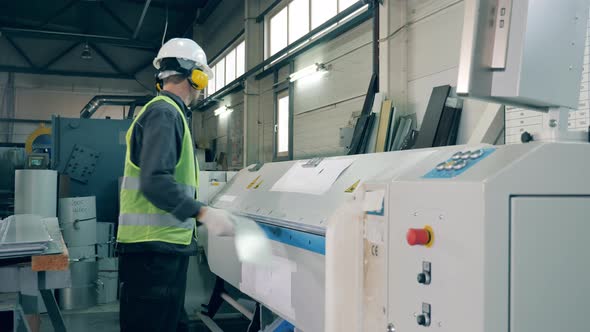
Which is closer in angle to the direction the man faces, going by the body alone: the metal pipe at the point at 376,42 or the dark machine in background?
the metal pipe

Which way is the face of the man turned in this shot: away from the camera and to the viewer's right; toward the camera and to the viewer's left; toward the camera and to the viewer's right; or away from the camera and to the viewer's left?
away from the camera and to the viewer's right

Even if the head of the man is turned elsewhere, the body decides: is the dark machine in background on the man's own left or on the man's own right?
on the man's own left

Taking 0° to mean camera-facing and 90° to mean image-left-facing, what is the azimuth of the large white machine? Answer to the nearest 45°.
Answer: approximately 45°

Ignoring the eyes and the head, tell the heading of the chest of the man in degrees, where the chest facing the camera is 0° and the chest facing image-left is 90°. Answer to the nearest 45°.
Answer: approximately 270°

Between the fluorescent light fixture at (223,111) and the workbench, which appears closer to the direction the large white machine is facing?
the workbench

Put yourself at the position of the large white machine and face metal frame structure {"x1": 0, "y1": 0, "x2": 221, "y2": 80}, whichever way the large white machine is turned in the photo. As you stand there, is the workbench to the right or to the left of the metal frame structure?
left

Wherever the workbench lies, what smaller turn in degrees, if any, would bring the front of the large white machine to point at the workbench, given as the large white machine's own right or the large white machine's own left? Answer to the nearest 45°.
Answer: approximately 45° to the large white machine's own right

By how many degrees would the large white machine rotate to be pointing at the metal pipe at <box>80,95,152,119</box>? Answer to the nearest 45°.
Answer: approximately 90° to its right

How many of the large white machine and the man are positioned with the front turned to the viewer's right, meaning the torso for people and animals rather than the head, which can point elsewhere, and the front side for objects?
1

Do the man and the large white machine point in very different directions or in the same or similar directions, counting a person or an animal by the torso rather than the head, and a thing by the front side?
very different directions

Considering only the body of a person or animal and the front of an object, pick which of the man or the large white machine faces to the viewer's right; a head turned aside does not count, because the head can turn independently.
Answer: the man

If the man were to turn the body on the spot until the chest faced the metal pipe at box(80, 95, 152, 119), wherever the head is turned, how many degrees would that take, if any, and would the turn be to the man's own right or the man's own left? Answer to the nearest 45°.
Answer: approximately 90° to the man's own left
